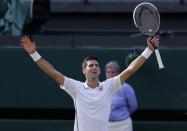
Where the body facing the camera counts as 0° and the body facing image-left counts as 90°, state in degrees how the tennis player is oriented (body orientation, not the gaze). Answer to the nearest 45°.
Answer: approximately 0°
